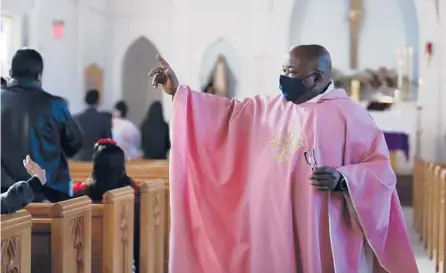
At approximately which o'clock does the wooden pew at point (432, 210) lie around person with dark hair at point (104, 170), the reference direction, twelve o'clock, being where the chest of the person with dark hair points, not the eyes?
The wooden pew is roughly at 2 o'clock from the person with dark hair.

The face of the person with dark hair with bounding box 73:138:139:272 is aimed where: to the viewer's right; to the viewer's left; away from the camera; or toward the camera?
away from the camera

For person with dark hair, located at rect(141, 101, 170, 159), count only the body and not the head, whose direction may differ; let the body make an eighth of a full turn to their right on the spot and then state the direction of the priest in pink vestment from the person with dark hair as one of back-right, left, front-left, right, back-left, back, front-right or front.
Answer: back-right

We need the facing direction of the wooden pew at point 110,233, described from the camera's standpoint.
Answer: facing away from the viewer and to the right of the viewer

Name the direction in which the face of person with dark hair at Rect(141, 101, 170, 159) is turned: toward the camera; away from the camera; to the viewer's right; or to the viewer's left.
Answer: away from the camera

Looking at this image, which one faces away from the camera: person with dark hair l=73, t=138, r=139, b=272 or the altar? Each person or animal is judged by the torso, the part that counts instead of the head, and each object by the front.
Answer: the person with dark hair

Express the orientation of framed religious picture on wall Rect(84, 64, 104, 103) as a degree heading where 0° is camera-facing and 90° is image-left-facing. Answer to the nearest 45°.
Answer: approximately 0°

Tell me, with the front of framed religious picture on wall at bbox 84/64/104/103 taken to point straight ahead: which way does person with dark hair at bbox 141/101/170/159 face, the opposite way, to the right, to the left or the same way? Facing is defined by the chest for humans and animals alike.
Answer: the opposite way

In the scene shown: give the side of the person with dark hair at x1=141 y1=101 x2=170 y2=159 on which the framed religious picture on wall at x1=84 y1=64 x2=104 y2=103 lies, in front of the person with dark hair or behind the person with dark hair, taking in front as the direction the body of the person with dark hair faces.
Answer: in front

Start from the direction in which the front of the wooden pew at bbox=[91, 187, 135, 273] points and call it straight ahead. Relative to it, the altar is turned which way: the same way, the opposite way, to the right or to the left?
the opposite way

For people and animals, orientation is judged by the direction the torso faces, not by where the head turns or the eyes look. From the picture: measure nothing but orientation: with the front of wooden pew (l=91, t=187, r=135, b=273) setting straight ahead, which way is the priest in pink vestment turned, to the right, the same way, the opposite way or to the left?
the opposite way

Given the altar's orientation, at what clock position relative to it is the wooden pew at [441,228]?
The wooden pew is roughly at 12 o'clock from the altar.

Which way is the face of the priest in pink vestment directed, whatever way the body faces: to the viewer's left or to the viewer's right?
to the viewer's left

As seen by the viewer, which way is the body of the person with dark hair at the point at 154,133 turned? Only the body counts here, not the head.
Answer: away from the camera
